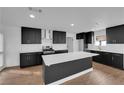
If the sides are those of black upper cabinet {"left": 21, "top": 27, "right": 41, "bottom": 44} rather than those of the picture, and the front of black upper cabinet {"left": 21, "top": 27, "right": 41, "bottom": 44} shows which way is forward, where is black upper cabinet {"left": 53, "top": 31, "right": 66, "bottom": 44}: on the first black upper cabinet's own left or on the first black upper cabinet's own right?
on the first black upper cabinet's own left

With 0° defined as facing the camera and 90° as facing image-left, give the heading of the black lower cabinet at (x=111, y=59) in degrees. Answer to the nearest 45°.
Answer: approximately 45°
